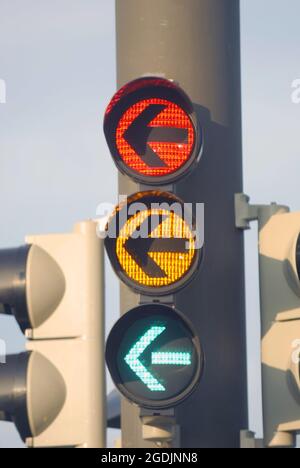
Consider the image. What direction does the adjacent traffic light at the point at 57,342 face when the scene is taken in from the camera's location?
facing to the left of the viewer

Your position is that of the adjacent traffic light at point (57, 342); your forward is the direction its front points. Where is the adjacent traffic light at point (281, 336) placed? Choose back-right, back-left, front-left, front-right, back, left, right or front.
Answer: back
